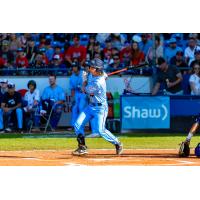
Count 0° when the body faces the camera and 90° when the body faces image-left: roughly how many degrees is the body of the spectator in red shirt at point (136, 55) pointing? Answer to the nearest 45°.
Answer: approximately 0°

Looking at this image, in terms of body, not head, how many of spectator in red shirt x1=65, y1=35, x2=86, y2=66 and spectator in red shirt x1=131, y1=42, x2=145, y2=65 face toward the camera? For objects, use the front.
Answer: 2

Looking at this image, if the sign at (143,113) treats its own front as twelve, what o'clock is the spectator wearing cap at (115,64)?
The spectator wearing cap is roughly at 5 o'clock from the sign.

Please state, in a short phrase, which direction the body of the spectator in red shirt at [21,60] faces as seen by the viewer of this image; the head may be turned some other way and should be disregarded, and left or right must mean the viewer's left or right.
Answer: facing the viewer

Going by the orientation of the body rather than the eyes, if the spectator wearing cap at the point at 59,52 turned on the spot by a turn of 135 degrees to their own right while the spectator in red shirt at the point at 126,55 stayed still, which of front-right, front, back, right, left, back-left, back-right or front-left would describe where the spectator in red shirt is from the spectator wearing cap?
back-right

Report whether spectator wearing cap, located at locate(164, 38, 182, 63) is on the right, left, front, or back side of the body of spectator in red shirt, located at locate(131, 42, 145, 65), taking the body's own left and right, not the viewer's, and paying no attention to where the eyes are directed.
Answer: left

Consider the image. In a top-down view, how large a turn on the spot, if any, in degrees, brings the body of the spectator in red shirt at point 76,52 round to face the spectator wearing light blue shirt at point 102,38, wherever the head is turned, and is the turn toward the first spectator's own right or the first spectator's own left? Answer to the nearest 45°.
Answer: approximately 90° to the first spectator's own left

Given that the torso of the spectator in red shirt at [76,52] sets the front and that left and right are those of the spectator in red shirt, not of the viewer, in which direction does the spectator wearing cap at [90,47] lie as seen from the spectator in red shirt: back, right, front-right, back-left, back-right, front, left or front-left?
left

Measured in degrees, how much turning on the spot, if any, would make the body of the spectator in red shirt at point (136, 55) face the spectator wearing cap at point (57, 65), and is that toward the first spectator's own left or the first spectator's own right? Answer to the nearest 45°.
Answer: approximately 90° to the first spectator's own right

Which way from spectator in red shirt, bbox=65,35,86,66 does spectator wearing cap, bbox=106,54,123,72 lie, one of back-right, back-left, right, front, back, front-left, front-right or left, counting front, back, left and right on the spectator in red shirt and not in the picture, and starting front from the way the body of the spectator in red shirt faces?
left

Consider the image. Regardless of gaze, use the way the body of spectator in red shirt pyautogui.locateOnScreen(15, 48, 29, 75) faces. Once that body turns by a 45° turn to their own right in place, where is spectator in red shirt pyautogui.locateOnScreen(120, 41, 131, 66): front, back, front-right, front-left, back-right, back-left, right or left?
back-left

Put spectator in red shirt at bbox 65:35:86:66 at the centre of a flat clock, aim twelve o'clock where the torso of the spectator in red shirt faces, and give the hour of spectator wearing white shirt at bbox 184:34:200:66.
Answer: The spectator wearing white shirt is roughly at 9 o'clock from the spectator in red shirt.

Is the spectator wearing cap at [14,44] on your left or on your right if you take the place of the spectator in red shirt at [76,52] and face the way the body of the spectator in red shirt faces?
on your right

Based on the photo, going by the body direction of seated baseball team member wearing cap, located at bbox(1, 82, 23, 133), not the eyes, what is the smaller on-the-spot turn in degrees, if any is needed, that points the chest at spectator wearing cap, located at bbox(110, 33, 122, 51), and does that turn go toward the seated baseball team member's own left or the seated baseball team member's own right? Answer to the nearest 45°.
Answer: approximately 90° to the seated baseball team member's own left

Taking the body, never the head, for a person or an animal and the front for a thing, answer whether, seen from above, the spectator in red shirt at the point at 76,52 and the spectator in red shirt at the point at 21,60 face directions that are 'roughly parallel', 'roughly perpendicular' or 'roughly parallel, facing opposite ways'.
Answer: roughly parallel
